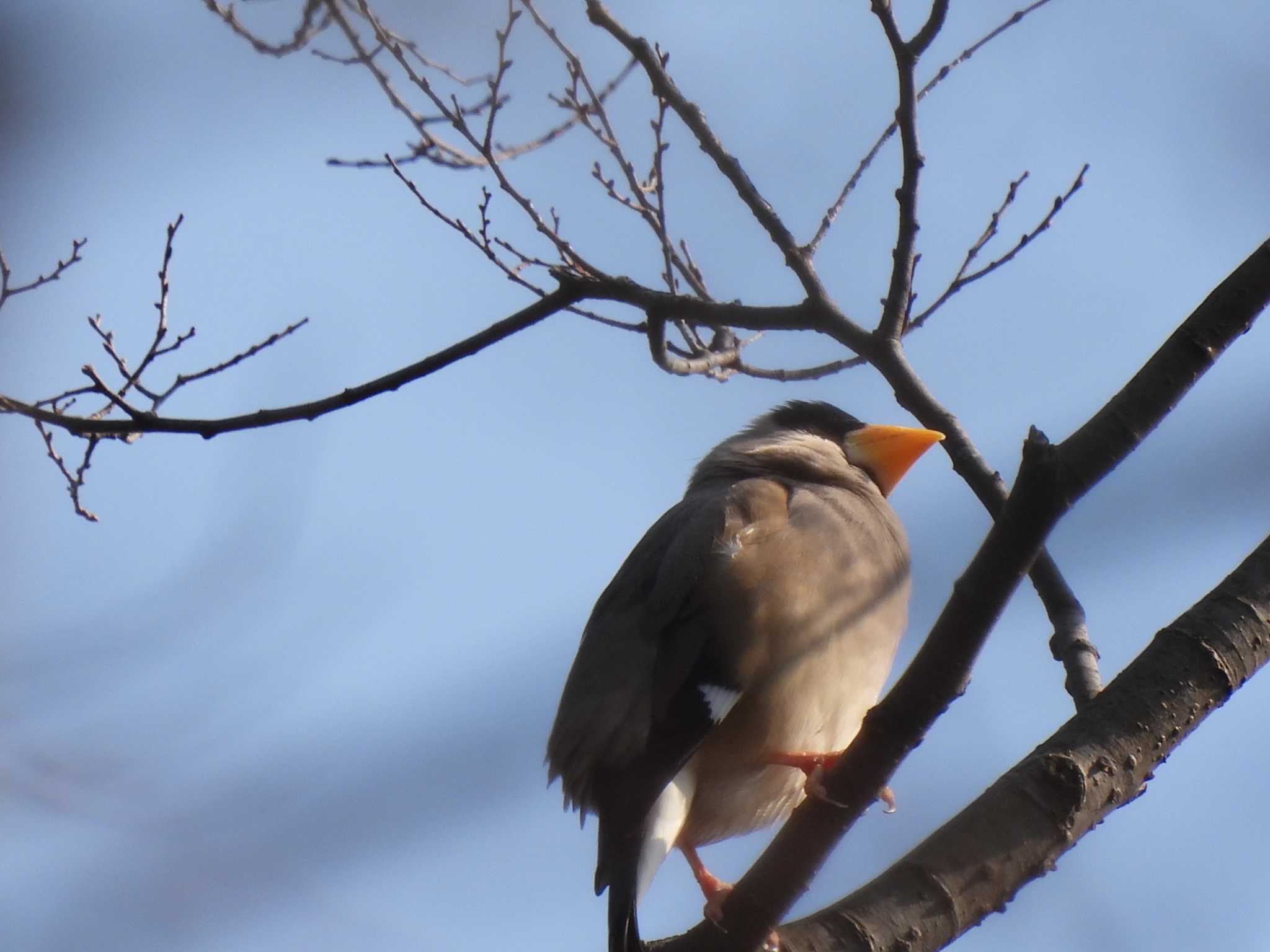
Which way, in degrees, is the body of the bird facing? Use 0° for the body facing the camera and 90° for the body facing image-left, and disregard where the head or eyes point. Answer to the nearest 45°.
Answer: approximately 270°
